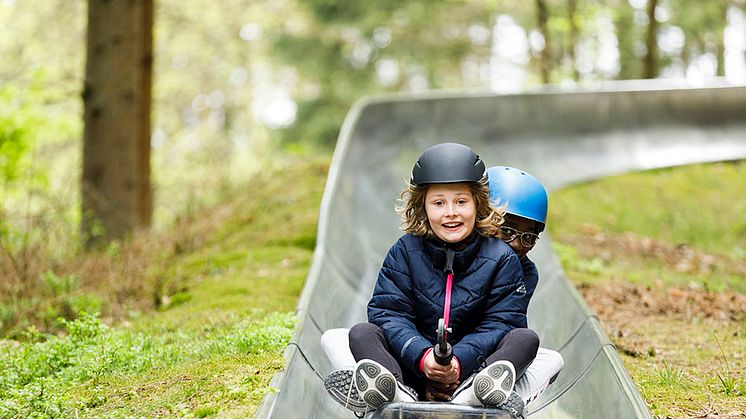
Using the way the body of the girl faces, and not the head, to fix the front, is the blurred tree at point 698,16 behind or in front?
behind

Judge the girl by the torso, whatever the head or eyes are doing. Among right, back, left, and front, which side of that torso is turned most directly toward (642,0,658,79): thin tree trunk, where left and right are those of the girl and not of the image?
back

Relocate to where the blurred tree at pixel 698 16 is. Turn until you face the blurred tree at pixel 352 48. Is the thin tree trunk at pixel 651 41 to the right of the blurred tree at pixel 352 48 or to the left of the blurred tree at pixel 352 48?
left

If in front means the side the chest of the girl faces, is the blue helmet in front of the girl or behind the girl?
behind

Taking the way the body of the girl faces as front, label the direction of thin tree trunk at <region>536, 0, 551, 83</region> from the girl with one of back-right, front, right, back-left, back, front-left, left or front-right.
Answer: back

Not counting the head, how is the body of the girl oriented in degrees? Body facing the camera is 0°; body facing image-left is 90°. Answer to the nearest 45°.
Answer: approximately 0°

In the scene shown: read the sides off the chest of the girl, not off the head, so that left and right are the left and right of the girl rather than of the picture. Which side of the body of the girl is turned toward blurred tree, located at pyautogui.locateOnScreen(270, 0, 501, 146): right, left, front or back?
back

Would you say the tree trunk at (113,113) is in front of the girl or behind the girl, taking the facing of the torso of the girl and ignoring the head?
behind
